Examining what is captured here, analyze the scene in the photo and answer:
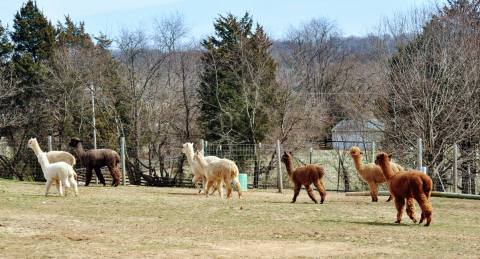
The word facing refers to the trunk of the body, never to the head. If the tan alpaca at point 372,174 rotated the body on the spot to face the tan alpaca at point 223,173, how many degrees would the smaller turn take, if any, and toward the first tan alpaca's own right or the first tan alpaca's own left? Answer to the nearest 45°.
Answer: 0° — it already faces it

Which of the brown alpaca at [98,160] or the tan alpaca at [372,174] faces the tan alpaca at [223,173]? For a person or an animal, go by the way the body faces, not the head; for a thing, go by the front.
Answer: the tan alpaca at [372,174]

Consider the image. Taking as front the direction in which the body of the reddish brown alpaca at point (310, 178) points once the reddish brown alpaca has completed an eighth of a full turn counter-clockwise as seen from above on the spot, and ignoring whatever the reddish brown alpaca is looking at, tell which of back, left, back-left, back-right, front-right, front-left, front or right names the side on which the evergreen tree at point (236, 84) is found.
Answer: back-right

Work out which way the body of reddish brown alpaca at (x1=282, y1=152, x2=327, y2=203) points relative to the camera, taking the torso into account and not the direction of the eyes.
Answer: to the viewer's left

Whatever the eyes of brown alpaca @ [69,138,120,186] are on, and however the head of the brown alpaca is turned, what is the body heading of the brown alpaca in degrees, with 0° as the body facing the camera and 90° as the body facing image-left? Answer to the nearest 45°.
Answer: approximately 90°

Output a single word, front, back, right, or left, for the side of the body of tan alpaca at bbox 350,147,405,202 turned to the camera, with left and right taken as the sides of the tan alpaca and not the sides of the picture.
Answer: left

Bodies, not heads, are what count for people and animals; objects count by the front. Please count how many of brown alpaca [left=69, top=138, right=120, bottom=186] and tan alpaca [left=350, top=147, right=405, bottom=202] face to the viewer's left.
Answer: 2

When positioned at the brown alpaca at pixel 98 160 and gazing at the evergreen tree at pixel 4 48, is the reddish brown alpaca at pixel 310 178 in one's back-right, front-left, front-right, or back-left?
back-right

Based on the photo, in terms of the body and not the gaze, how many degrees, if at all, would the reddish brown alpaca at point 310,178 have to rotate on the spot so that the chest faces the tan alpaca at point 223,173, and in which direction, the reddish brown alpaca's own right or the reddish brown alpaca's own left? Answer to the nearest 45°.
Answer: approximately 45° to the reddish brown alpaca's own right

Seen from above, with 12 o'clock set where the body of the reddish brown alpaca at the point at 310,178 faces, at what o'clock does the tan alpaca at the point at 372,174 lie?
The tan alpaca is roughly at 5 o'clock from the reddish brown alpaca.
